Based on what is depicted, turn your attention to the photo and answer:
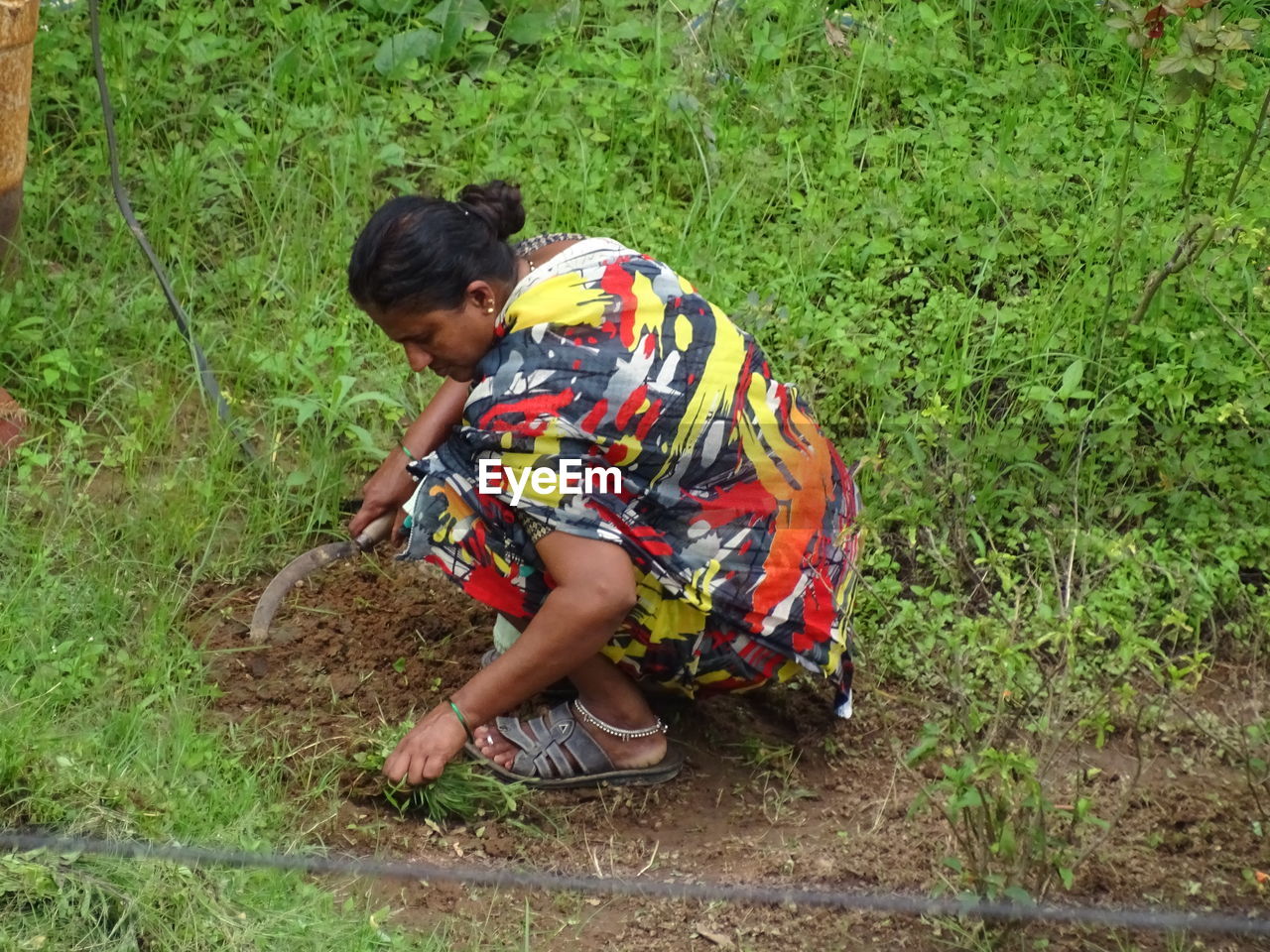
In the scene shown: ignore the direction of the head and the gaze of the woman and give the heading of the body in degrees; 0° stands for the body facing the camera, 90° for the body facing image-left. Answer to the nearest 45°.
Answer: approximately 90°

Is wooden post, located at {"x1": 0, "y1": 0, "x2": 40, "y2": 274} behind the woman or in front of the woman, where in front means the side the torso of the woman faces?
in front
